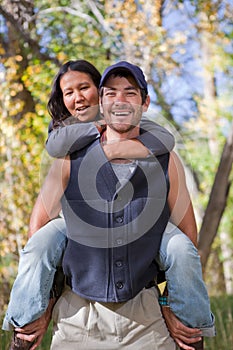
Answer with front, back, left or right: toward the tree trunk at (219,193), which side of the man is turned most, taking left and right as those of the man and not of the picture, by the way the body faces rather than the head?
back

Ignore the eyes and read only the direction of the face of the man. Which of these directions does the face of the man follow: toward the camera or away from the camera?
toward the camera

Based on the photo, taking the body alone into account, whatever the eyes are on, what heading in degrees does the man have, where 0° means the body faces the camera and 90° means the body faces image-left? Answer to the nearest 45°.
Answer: approximately 0°
